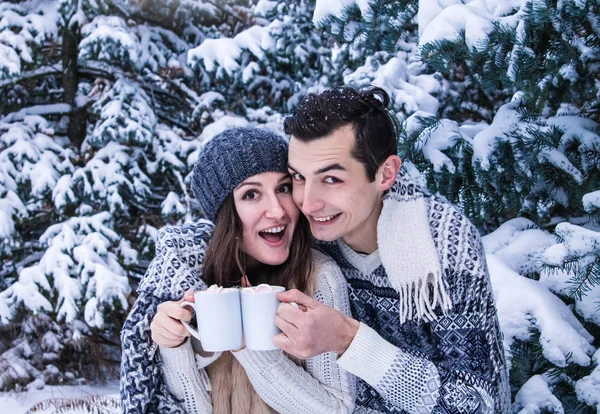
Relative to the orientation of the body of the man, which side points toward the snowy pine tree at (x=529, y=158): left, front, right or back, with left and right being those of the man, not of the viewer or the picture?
back

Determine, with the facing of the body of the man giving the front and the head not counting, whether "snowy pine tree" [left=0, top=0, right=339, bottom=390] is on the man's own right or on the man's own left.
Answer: on the man's own right

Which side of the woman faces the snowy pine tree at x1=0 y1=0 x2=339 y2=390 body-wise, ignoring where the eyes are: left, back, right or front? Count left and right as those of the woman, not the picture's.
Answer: back

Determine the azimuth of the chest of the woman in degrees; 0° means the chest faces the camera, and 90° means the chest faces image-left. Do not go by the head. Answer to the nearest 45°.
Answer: approximately 0°

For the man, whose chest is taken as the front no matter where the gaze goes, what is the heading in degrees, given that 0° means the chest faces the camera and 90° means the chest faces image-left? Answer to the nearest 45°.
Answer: approximately 45°
